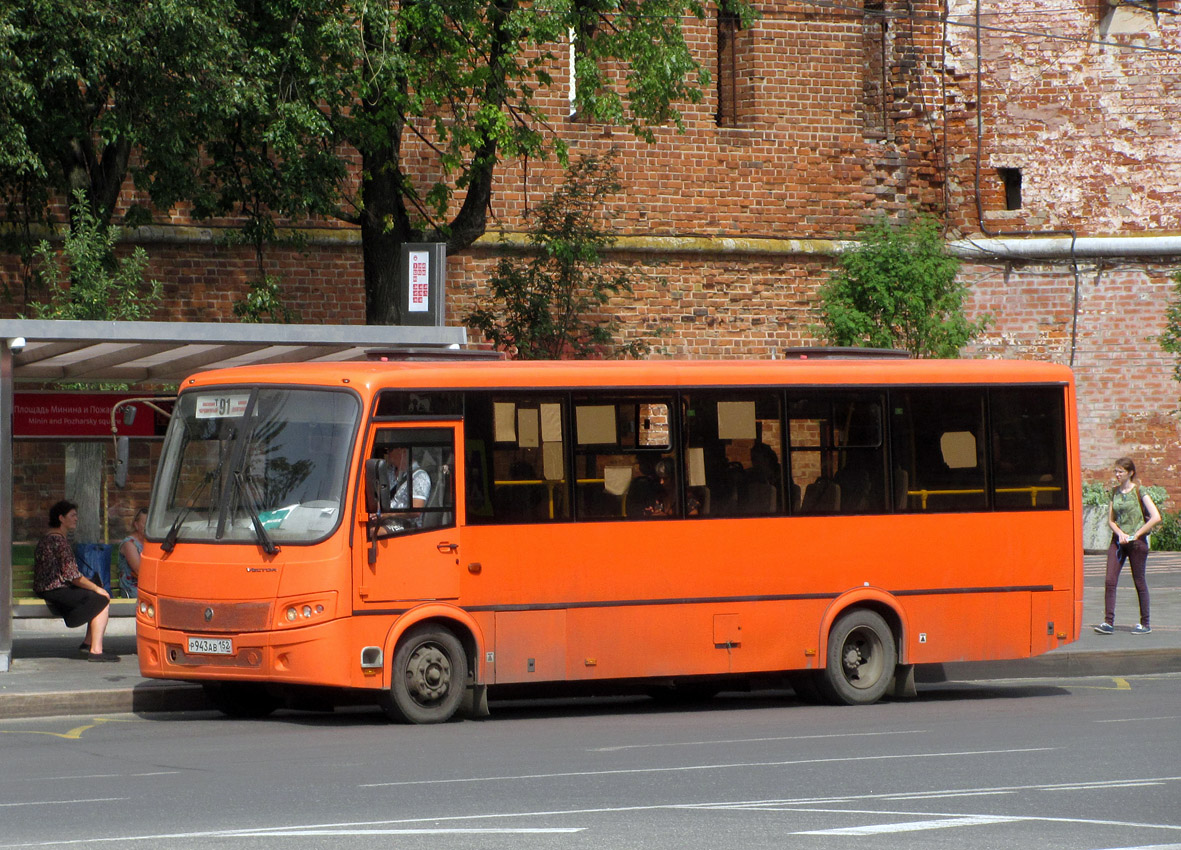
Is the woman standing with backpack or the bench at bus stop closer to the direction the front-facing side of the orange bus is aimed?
the bench at bus stop

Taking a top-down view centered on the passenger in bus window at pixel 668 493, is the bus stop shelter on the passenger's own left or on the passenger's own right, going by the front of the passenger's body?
on the passenger's own right

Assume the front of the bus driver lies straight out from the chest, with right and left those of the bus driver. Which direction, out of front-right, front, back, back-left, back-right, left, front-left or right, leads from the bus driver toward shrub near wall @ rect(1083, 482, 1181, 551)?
back

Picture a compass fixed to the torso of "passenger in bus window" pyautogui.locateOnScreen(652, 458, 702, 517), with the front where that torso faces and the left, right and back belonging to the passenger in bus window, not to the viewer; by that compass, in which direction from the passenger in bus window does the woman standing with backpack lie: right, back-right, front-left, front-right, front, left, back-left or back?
back

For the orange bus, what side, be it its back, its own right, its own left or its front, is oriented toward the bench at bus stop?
right

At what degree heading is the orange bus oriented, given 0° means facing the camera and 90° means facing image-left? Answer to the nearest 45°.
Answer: approximately 45°

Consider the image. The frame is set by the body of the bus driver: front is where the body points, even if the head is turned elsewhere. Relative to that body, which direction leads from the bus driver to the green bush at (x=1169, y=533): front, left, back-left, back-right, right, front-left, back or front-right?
back

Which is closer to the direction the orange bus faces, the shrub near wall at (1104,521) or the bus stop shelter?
the bus stop shelter

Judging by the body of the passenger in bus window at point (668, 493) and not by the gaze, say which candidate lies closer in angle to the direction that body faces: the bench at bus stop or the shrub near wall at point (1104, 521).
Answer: the bench at bus stop

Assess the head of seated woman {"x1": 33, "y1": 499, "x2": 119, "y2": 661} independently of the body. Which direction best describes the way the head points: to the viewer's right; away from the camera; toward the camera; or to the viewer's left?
to the viewer's right

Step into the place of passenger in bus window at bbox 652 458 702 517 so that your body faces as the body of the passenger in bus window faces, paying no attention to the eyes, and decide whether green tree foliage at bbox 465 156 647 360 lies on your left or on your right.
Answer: on your right

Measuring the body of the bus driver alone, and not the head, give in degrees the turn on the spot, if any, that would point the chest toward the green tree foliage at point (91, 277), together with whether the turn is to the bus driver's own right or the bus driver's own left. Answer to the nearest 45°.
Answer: approximately 90° to the bus driver's own right

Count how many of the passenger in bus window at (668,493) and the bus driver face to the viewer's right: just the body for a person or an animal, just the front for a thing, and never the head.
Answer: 0

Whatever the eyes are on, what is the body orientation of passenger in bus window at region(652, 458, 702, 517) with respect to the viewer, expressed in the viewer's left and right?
facing the viewer and to the left of the viewer
